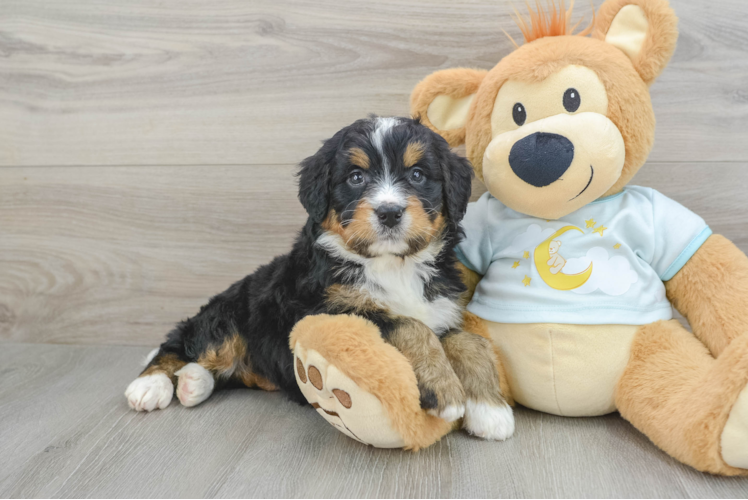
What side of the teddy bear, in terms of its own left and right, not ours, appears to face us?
front

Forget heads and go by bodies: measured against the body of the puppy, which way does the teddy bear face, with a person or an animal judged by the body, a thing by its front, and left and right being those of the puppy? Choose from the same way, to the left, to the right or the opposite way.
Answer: to the right

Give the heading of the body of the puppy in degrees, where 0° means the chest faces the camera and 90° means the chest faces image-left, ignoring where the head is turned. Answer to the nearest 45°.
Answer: approximately 315°
